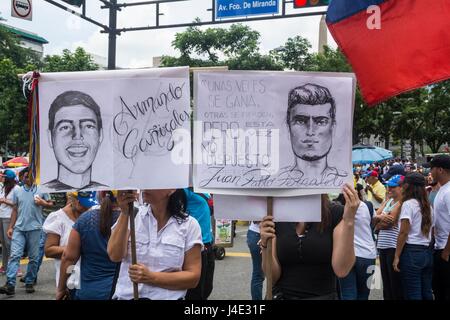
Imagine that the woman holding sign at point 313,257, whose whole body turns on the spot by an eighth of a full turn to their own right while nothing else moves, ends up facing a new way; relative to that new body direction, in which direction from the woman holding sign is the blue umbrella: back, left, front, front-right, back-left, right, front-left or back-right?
back-right

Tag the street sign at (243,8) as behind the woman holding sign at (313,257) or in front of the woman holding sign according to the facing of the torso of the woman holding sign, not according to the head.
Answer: behind

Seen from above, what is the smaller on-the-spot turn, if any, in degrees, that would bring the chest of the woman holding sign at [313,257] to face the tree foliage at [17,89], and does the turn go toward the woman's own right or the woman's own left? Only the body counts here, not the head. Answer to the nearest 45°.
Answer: approximately 135° to the woman's own right

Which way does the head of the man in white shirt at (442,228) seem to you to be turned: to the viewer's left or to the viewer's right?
to the viewer's left

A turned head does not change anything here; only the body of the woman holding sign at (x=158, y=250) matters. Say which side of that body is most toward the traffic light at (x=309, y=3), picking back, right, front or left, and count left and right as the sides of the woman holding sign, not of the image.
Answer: back

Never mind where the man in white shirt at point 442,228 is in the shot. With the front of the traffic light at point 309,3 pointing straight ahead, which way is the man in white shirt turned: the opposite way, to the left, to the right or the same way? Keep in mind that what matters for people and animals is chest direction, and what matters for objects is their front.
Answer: to the right

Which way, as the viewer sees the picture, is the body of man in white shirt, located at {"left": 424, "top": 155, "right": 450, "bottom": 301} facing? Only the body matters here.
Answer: to the viewer's left

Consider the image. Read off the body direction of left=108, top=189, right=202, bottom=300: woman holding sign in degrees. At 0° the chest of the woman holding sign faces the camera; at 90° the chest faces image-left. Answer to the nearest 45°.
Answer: approximately 45°
